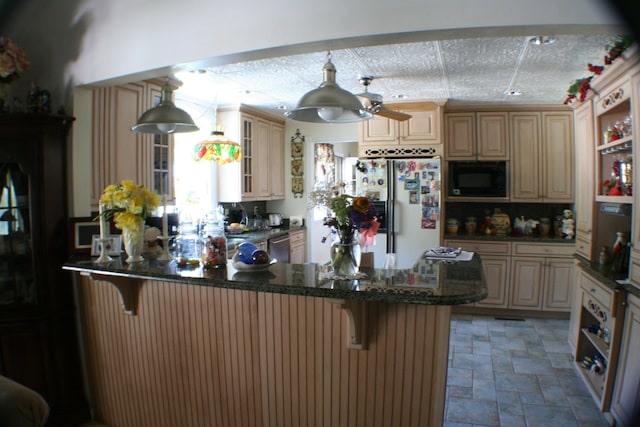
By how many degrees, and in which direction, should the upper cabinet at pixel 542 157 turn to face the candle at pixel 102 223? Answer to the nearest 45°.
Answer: approximately 45° to its right

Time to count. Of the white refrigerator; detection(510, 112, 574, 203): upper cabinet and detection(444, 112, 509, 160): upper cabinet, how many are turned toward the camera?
3

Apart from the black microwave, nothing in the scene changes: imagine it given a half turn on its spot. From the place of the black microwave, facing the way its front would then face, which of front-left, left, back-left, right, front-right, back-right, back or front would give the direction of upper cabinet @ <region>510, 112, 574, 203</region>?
right

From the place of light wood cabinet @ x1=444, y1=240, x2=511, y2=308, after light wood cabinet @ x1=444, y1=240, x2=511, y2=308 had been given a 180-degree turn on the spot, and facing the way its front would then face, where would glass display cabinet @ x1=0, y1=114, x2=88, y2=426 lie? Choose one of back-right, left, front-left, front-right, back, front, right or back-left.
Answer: back-left

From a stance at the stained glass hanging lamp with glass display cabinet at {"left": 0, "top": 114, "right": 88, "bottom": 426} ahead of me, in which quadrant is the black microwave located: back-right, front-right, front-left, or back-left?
back-left

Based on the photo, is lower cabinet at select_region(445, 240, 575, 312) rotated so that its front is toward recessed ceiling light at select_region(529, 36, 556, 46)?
yes

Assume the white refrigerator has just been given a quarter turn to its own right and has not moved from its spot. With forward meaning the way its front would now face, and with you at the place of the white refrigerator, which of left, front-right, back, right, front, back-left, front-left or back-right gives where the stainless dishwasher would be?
front
